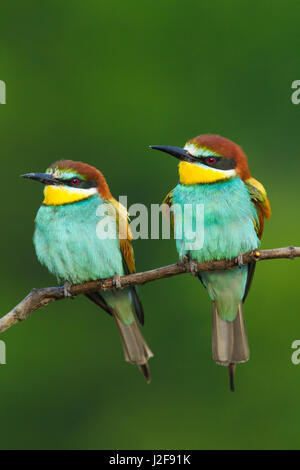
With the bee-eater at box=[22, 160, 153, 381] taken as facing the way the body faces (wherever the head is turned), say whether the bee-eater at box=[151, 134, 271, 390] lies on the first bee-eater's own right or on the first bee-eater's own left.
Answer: on the first bee-eater's own left

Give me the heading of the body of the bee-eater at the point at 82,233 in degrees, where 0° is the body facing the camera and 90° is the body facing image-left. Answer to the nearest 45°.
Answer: approximately 45°

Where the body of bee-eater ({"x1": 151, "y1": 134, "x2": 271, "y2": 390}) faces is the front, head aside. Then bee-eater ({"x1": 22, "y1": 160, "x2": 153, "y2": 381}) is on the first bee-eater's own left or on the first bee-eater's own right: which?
on the first bee-eater's own right

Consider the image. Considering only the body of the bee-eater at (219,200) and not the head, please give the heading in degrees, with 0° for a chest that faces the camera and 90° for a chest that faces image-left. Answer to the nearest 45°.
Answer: approximately 45°
